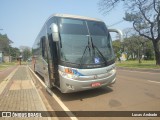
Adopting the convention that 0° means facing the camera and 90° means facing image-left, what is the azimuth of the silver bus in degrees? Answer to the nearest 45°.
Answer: approximately 315°
